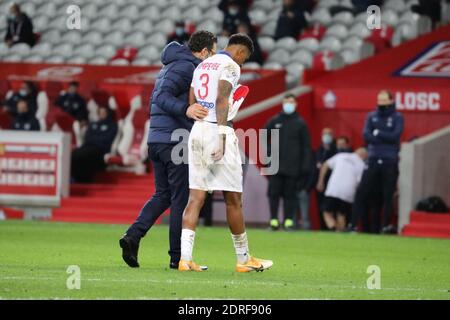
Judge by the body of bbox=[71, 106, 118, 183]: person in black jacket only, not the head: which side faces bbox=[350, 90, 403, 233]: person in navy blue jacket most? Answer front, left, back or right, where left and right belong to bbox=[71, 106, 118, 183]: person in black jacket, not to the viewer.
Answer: left

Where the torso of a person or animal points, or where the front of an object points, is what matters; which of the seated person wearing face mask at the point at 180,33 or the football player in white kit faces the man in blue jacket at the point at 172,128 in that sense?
the seated person wearing face mask

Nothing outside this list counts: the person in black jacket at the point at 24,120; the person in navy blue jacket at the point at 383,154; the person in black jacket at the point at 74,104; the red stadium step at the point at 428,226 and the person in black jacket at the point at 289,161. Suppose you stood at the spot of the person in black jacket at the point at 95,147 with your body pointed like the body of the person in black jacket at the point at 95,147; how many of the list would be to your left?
3

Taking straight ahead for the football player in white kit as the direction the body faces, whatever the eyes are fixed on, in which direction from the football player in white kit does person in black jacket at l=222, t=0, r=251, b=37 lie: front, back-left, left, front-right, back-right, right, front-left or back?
front-left

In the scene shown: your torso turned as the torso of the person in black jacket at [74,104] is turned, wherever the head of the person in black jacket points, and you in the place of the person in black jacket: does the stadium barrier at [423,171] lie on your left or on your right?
on your left

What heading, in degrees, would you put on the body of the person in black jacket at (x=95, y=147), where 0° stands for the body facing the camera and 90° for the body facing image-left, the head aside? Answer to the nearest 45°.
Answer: approximately 45°

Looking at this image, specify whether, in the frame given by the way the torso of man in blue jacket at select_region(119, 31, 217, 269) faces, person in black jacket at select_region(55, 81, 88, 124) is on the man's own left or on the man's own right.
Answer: on the man's own left
